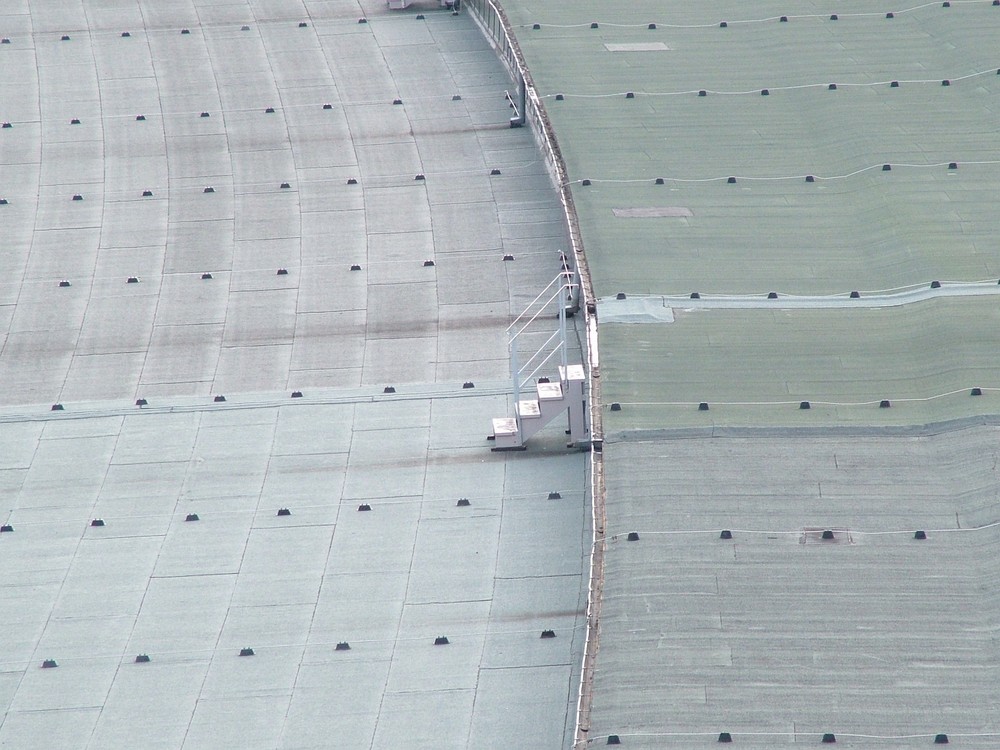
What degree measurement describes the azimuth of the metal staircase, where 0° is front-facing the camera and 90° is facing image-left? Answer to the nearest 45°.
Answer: approximately 90°
